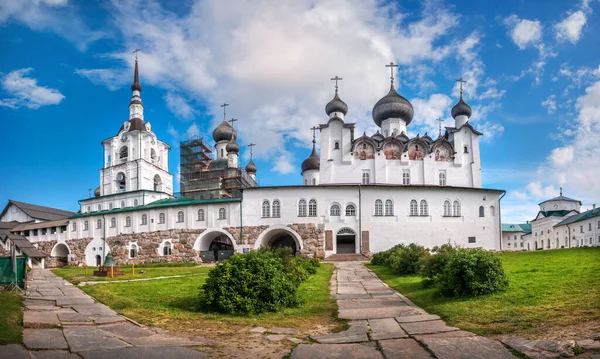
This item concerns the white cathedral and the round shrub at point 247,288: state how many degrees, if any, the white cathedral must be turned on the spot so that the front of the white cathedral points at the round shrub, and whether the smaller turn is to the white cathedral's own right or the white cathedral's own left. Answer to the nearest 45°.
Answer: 0° — it already faces it

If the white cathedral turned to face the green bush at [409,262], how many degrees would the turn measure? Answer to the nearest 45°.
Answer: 0° — it already faces it

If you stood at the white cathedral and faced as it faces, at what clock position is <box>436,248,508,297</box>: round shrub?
The round shrub is roughly at 12 o'clock from the white cathedral.

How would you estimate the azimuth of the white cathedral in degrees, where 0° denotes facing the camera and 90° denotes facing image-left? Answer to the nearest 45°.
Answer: approximately 0°
